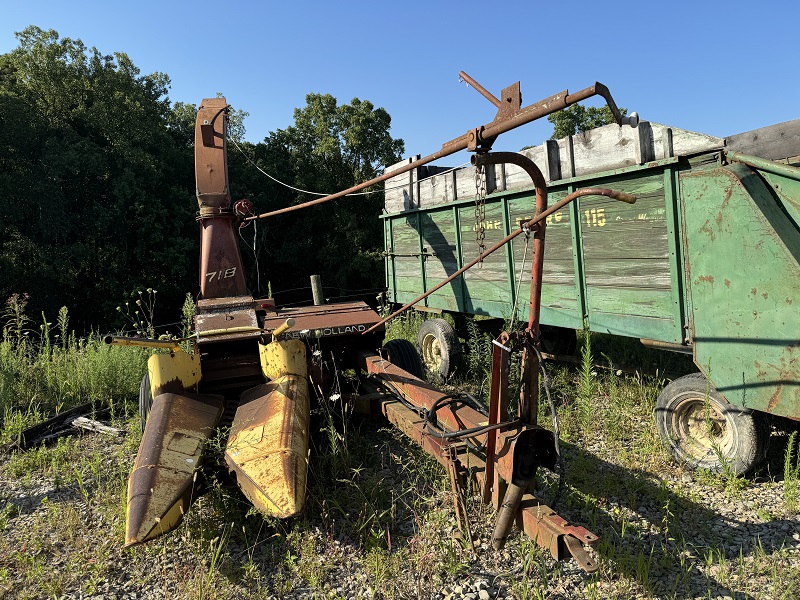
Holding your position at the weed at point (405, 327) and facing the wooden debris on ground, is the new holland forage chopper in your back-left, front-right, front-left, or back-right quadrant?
front-left

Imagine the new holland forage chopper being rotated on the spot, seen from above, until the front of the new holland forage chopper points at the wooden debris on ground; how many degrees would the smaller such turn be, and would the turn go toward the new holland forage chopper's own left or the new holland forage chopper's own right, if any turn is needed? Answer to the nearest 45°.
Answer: approximately 135° to the new holland forage chopper's own right

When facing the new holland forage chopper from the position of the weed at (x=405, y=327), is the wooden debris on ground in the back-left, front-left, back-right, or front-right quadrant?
front-right

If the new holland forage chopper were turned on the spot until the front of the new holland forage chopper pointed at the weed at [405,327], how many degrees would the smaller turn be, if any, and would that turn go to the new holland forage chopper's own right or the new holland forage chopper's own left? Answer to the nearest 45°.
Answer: approximately 180°

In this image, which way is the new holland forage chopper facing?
toward the camera
